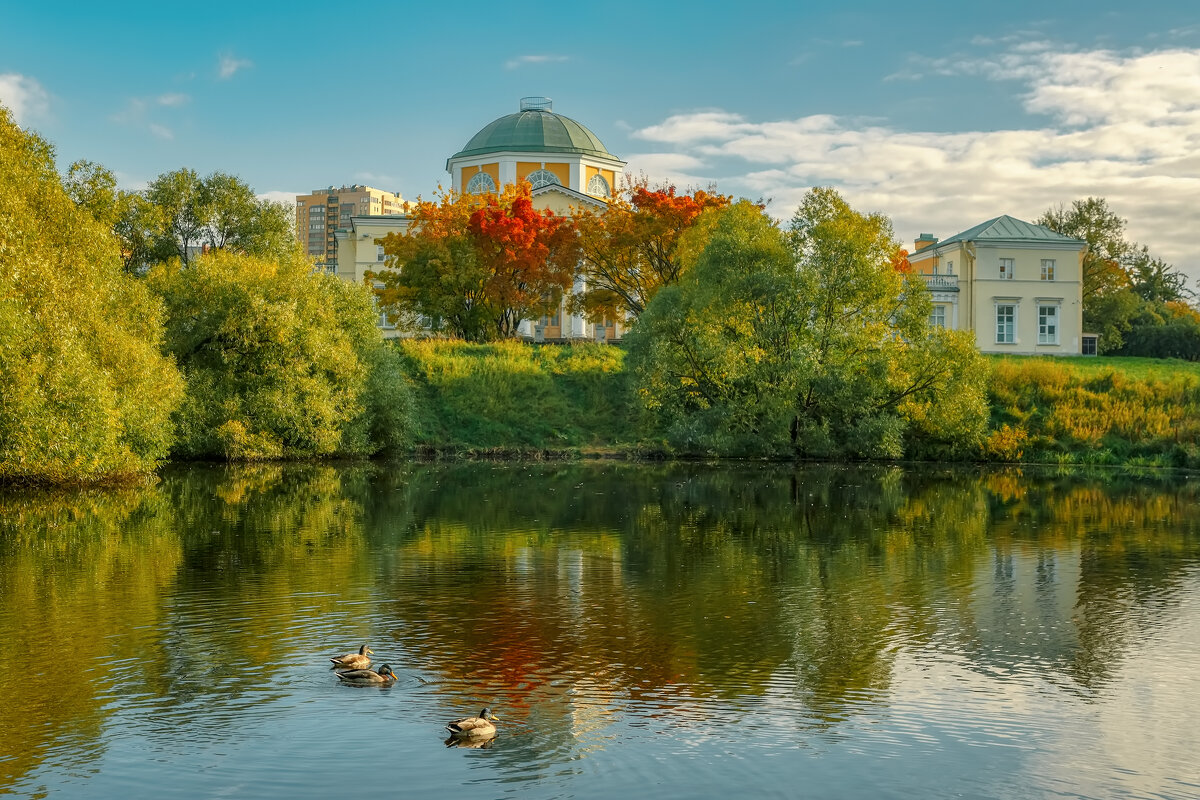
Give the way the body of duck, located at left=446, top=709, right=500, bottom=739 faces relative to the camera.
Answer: to the viewer's right

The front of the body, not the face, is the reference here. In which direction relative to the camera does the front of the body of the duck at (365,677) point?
to the viewer's right

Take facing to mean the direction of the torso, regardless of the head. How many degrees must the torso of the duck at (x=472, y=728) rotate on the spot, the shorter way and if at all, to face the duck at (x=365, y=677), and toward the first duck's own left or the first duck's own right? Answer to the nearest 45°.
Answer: approximately 135° to the first duck's own left

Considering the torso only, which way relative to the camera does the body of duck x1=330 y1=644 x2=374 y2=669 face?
to the viewer's right

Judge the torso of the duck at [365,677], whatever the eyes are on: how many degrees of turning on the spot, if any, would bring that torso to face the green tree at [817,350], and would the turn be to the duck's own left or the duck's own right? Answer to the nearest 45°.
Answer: approximately 45° to the duck's own left

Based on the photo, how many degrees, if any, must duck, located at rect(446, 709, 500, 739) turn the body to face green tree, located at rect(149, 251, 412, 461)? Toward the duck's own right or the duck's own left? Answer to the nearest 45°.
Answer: approximately 90° to the duck's own left

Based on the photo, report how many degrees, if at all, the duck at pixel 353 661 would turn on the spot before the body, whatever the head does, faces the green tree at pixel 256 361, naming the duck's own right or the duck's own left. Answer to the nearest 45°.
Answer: approximately 90° to the duck's own left

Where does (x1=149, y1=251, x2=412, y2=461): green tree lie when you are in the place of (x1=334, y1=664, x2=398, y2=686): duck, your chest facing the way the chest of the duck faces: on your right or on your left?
on your left

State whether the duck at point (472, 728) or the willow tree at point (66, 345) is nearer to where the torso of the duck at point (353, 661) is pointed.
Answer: the duck

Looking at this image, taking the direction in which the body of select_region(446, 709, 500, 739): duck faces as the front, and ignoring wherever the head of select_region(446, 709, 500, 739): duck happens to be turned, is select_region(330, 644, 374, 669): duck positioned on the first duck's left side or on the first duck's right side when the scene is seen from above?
on the first duck's left side
